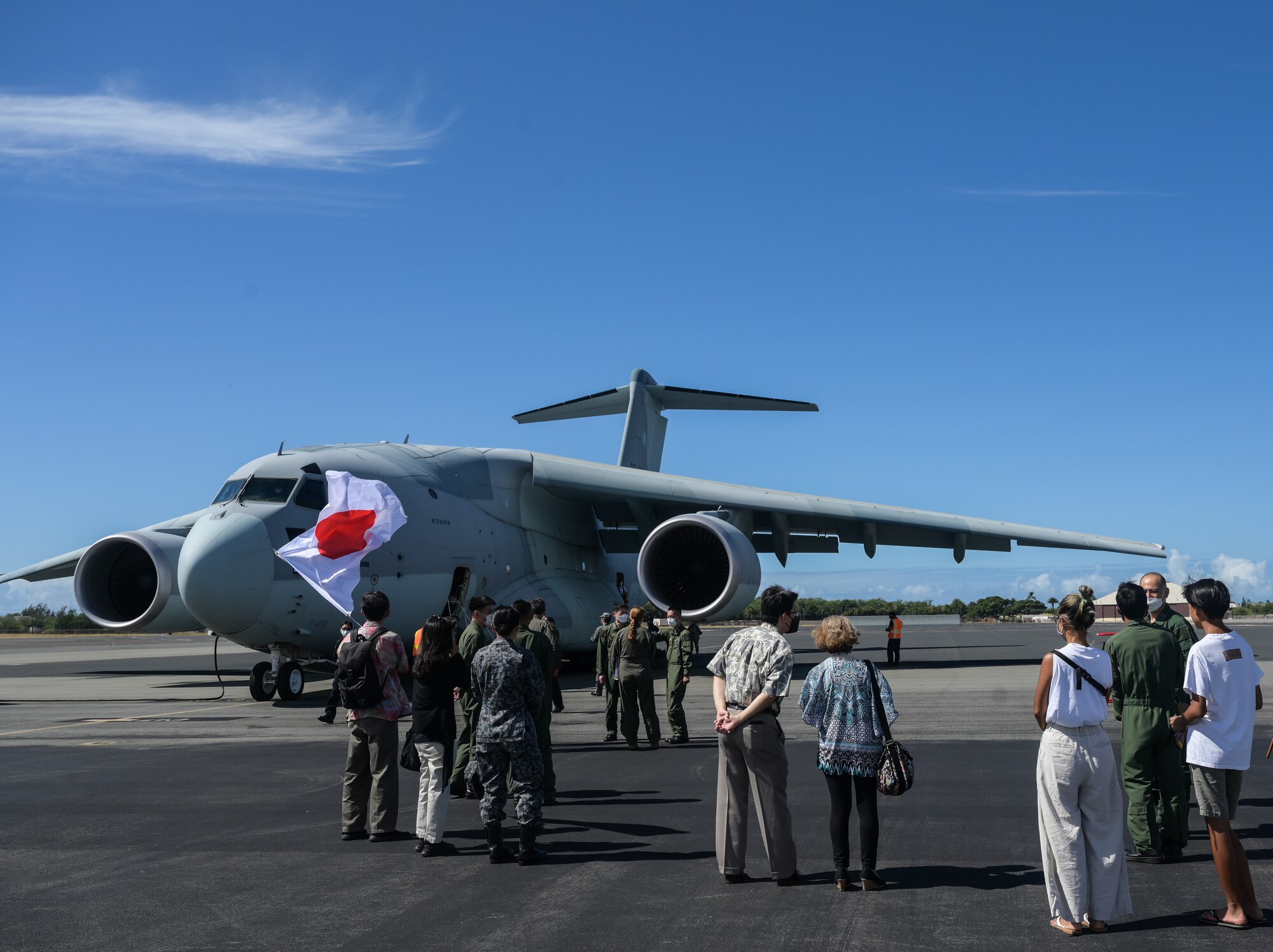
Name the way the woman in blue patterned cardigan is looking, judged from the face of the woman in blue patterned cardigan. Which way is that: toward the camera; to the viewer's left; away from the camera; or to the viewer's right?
away from the camera

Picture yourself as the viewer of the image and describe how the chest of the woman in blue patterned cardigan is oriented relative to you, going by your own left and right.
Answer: facing away from the viewer

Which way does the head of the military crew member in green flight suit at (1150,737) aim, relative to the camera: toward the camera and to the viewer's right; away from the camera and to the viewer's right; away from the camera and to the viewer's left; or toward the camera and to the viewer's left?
away from the camera and to the viewer's right

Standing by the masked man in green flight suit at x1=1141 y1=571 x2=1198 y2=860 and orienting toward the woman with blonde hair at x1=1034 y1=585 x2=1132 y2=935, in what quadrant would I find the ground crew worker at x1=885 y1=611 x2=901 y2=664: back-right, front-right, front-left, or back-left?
back-right

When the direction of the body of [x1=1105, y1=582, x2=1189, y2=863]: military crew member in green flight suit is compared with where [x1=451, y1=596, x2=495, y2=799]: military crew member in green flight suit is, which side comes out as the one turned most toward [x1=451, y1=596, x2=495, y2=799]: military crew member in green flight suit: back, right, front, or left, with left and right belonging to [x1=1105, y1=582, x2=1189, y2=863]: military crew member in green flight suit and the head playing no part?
left

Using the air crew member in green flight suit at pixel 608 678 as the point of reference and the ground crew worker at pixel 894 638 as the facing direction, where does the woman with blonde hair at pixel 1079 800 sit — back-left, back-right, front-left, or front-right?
back-right

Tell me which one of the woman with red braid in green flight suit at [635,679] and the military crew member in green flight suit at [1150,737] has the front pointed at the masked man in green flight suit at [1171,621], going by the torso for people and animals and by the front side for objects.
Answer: the military crew member in green flight suit at [1150,737]

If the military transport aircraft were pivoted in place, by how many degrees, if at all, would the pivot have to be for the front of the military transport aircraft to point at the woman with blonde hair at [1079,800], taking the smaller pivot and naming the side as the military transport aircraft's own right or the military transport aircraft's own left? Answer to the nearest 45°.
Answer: approximately 45° to the military transport aircraft's own left

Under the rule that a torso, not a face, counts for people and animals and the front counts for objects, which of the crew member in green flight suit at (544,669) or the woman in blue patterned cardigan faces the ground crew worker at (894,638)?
the woman in blue patterned cardigan

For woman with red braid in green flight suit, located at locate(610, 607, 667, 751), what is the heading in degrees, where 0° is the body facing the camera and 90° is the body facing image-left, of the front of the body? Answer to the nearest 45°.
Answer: approximately 180°

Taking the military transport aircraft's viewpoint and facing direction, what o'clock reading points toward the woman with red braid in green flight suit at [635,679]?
The woman with red braid in green flight suit is roughly at 10 o'clock from the military transport aircraft.
